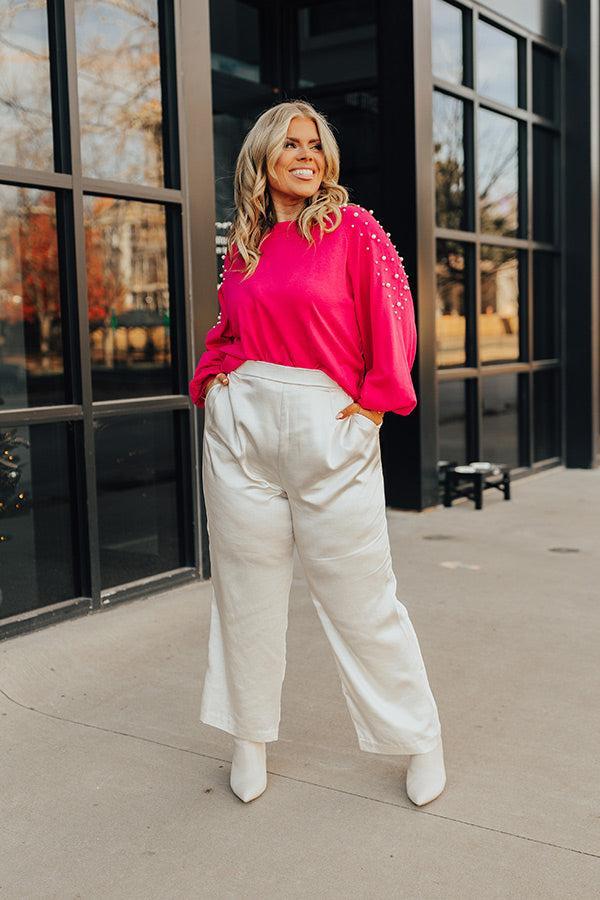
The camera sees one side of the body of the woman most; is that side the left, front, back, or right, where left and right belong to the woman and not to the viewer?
front

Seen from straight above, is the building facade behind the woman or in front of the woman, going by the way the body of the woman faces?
behind

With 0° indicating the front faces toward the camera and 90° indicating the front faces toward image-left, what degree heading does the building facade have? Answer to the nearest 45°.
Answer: approximately 315°

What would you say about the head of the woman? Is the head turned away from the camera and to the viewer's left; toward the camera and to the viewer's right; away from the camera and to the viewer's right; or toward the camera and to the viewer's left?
toward the camera and to the viewer's right

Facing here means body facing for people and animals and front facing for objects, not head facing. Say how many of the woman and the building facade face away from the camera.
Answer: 0
